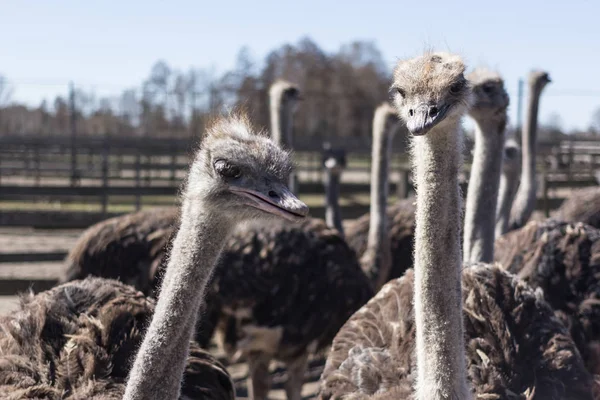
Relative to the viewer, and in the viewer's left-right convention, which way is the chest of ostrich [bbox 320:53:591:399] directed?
facing the viewer

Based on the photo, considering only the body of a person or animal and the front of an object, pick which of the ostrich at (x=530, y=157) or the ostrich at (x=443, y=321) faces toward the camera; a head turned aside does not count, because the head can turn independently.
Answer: the ostrich at (x=443, y=321)

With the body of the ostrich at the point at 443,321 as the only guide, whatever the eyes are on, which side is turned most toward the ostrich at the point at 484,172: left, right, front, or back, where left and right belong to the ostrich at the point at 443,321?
back

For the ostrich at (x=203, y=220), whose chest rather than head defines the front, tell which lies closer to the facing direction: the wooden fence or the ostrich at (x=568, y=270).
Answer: the ostrich

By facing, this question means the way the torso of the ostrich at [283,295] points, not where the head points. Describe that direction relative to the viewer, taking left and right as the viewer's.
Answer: facing to the right of the viewer

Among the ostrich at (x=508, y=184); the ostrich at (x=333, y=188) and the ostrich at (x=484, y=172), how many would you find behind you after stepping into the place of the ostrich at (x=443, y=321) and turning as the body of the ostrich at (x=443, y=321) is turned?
3

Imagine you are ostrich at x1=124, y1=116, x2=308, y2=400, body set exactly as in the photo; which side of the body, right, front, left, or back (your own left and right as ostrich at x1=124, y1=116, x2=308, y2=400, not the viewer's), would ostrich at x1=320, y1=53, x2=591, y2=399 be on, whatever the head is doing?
left
